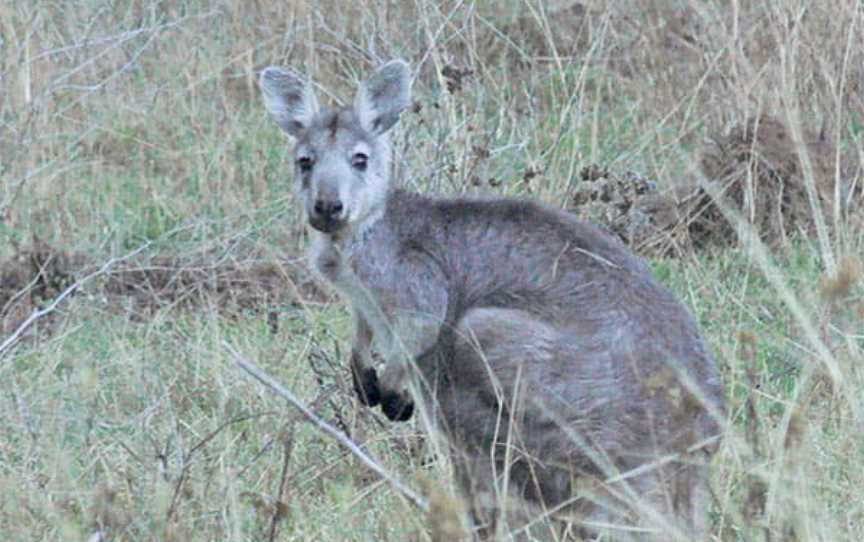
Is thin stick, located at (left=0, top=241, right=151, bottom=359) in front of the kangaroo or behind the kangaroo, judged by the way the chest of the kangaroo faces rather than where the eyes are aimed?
in front

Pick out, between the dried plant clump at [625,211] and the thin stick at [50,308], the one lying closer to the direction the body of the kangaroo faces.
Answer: the thin stick

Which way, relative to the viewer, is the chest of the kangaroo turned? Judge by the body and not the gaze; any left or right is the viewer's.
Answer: facing to the left of the viewer

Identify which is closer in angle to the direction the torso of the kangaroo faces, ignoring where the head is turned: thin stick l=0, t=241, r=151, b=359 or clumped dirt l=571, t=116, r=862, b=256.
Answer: the thin stick

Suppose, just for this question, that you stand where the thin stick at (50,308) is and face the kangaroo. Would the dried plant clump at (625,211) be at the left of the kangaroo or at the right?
left
